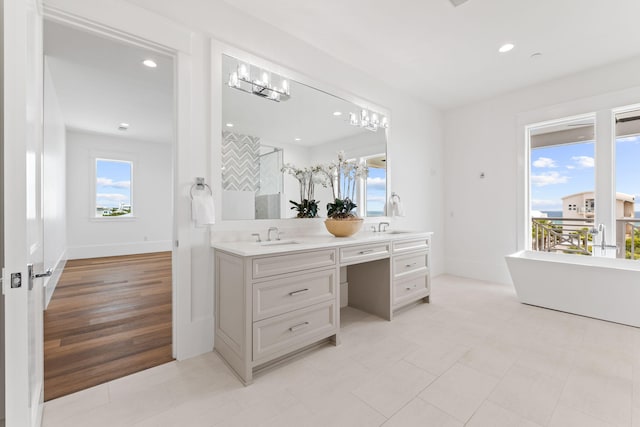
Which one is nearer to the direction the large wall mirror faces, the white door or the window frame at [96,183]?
the white door

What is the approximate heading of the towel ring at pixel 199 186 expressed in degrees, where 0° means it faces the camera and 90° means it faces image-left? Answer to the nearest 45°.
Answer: approximately 315°

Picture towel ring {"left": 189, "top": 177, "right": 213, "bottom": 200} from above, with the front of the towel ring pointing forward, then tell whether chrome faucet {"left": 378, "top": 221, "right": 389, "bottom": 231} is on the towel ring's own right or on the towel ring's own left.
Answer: on the towel ring's own left

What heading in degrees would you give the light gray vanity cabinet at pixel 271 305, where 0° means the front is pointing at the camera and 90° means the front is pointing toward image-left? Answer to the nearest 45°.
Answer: approximately 315°

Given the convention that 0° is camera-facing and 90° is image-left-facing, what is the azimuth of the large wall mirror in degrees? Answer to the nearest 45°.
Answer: approximately 315°

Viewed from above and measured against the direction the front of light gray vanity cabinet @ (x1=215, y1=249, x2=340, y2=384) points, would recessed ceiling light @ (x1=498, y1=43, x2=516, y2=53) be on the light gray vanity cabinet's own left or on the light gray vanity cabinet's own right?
on the light gray vanity cabinet's own left

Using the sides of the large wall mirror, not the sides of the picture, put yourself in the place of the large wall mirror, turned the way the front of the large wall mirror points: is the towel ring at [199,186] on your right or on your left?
on your right

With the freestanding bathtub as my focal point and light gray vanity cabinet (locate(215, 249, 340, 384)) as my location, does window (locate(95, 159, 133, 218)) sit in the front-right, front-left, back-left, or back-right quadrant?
back-left

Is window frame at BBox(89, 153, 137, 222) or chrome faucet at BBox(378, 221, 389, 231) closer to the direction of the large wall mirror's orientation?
the chrome faucet

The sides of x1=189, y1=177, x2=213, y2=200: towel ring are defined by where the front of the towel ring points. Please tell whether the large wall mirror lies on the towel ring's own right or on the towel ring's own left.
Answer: on the towel ring's own left

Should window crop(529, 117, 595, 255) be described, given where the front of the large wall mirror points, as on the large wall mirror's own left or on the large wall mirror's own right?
on the large wall mirror's own left
